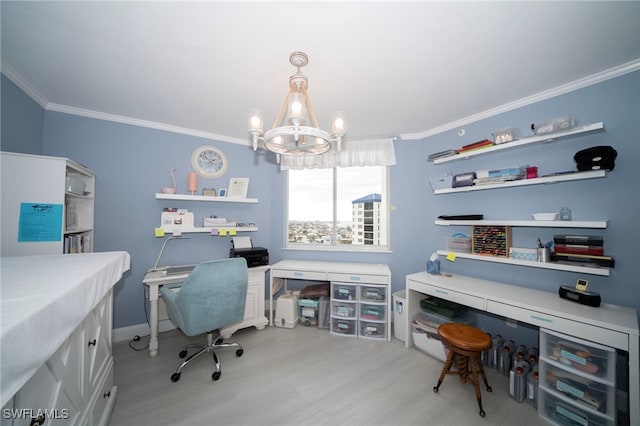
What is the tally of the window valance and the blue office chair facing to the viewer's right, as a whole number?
0

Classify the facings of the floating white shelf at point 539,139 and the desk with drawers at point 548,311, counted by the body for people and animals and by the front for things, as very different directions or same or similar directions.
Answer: same or similar directions

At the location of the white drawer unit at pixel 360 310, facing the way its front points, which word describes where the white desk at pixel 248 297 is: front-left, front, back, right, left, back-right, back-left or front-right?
right

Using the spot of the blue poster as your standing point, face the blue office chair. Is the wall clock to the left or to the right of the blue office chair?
left

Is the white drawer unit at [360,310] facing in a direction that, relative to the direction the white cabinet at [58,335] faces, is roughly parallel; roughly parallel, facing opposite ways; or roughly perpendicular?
roughly perpendicular

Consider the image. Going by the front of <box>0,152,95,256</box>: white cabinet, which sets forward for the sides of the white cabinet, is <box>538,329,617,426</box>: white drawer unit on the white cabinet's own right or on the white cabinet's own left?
on the white cabinet's own right

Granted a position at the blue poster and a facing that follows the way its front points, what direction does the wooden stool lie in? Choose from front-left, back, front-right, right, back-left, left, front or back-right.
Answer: front-left

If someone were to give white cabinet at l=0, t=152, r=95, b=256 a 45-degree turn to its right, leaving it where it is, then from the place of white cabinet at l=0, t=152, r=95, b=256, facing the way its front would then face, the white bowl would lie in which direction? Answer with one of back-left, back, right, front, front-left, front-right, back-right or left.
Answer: front

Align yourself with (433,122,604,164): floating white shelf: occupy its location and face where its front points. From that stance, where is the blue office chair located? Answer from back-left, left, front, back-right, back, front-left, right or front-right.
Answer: front

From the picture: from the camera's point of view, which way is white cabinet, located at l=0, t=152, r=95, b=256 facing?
to the viewer's right

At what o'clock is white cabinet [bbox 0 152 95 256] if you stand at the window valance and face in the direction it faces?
The white cabinet is roughly at 2 o'clock from the window valance.

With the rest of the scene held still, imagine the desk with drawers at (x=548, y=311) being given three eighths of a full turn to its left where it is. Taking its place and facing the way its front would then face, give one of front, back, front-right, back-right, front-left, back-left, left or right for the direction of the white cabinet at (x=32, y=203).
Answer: back-right

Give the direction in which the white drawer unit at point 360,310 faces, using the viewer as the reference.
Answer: facing the viewer

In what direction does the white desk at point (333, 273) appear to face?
toward the camera

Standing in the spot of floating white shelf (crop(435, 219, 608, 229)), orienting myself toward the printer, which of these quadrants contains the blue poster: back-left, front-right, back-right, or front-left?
front-left

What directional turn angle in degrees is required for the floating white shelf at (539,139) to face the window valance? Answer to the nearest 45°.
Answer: approximately 45° to its right

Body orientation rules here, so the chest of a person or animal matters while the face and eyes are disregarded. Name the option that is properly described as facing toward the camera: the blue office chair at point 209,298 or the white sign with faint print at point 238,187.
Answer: the white sign with faint print

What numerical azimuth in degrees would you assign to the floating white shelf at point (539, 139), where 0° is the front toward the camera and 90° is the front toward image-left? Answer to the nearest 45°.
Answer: approximately 45°
